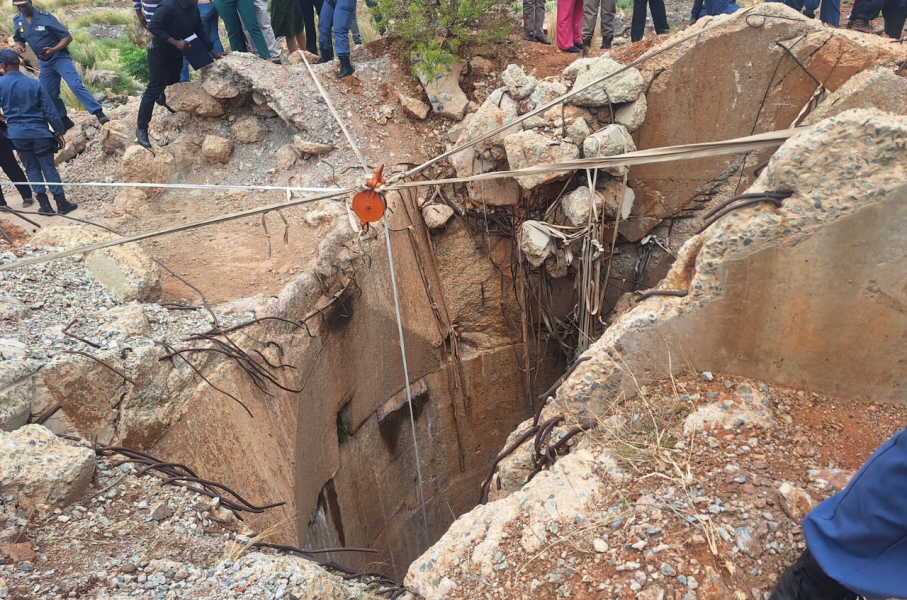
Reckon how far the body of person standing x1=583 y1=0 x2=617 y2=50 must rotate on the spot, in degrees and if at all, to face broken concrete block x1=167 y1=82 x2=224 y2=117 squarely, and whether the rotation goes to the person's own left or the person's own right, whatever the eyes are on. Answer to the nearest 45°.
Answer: approximately 45° to the person's own right

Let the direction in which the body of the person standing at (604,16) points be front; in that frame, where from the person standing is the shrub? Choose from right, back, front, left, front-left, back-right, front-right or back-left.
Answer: front-right
